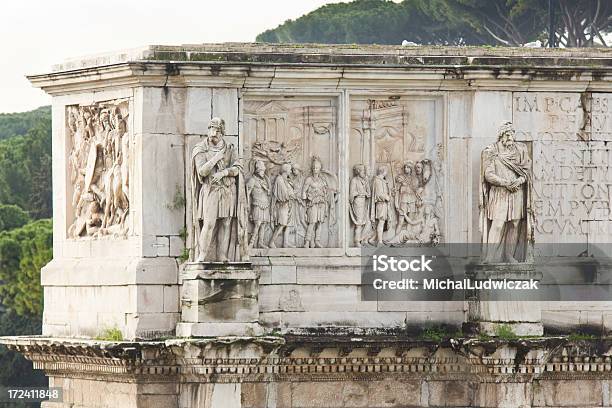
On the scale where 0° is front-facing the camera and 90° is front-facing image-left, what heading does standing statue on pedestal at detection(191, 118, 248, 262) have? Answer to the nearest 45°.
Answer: approximately 0°

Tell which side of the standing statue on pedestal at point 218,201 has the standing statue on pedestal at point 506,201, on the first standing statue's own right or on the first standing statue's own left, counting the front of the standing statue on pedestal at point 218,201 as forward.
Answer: on the first standing statue's own left

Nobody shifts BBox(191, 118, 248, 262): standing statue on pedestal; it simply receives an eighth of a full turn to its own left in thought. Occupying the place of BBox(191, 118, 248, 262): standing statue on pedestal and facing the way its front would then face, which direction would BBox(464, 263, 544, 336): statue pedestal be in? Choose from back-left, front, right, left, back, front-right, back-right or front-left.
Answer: front-left
